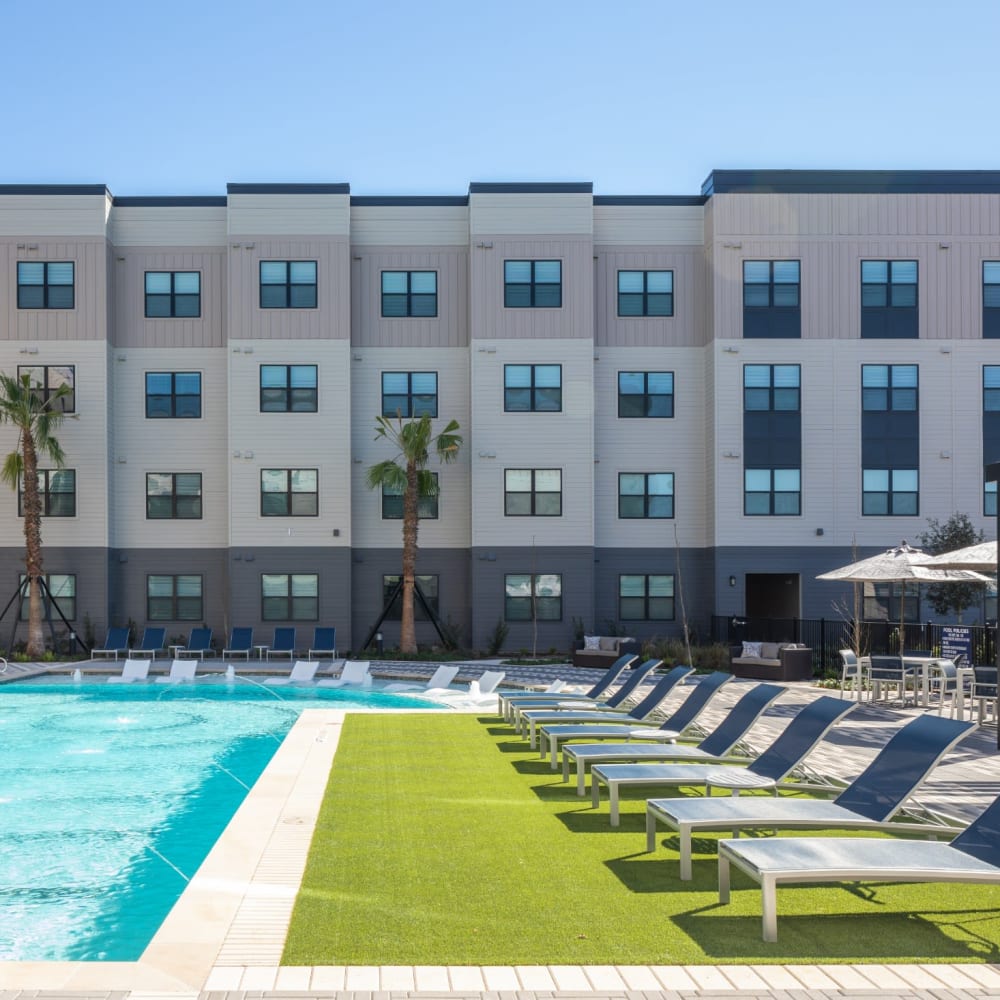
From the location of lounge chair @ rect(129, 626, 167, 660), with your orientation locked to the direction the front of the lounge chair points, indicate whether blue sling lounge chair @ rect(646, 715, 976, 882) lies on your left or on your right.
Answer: on your left

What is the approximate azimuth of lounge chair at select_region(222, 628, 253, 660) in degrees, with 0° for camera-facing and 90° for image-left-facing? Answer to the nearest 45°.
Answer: approximately 0°

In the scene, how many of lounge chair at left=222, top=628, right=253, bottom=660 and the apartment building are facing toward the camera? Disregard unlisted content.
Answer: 2

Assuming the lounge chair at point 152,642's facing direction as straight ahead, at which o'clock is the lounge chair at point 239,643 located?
the lounge chair at point 239,643 is roughly at 8 o'clock from the lounge chair at point 152,642.

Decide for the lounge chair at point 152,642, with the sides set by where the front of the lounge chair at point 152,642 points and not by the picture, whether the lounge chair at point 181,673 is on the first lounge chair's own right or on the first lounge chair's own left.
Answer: on the first lounge chair's own left

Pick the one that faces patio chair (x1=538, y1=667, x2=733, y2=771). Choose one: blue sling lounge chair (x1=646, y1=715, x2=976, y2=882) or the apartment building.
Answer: the apartment building

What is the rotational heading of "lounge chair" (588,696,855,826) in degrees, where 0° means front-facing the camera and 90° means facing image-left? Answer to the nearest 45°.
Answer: approximately 45°

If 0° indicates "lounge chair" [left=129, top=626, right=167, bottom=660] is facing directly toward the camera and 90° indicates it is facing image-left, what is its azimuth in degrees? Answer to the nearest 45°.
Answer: approximately 45°

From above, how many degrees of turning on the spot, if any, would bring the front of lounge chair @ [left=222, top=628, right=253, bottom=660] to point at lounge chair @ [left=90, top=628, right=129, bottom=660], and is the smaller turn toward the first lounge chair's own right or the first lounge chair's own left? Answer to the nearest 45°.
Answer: approximately 90° to the first lounge chair's own right
